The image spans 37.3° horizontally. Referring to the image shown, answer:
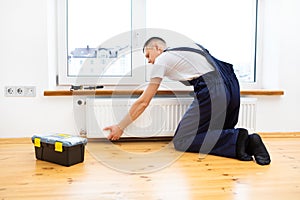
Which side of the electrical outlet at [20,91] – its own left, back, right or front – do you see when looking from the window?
left

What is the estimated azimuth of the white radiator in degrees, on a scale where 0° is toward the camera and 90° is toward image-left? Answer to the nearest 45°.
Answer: approximately 0°

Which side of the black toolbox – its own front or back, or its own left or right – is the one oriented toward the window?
back

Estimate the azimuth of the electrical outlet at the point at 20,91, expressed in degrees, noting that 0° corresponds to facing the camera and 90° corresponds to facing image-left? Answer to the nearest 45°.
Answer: approximately 0°

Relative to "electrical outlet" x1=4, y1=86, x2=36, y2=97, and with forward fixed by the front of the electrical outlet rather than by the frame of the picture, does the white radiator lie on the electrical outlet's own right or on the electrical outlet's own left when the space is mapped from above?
on the electrical outlet's own left

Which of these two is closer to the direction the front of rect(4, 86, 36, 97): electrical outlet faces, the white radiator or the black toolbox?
the black toolbox

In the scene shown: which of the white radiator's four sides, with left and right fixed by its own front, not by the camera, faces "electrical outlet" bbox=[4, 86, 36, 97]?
right

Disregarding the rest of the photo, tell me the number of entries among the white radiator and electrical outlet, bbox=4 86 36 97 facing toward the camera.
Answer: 2
